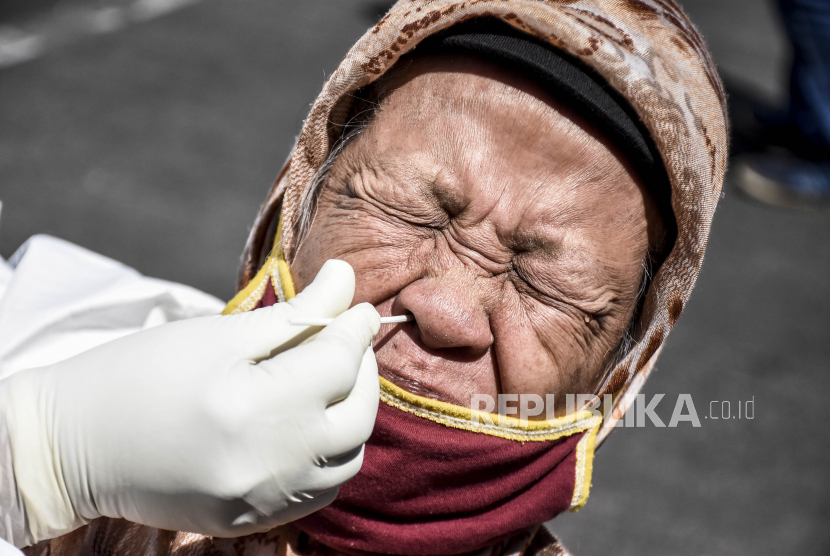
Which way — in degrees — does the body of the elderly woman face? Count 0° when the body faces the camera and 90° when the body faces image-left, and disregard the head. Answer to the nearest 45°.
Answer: approximately 0°
